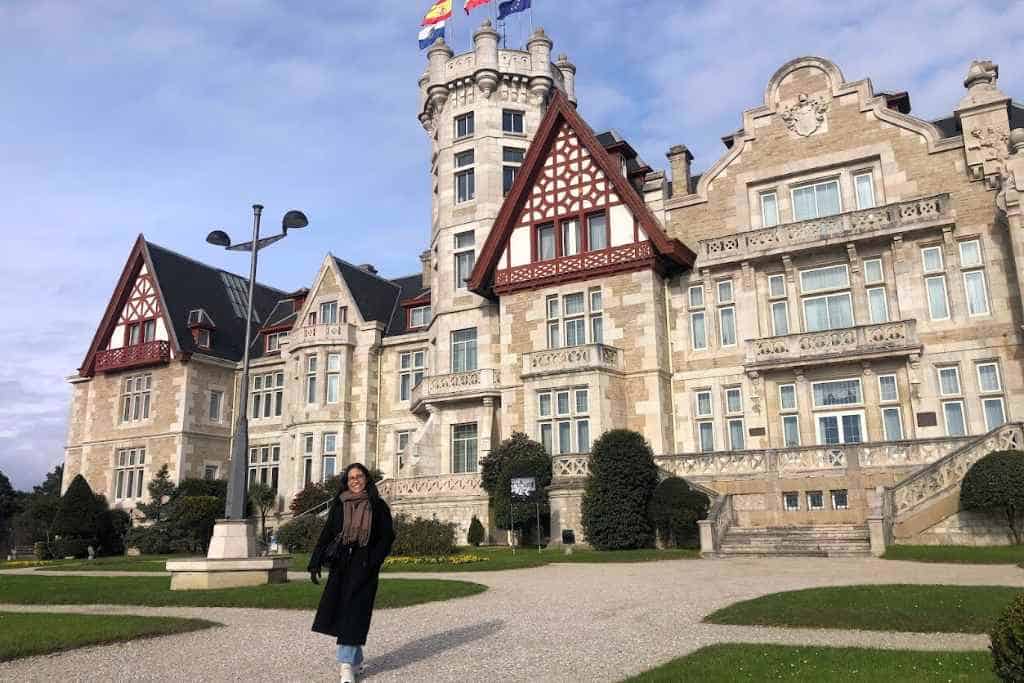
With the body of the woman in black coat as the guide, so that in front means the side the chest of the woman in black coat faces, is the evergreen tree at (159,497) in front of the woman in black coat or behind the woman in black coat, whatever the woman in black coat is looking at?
behind

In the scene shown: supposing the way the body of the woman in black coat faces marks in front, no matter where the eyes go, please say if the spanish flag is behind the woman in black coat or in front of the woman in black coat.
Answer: behind

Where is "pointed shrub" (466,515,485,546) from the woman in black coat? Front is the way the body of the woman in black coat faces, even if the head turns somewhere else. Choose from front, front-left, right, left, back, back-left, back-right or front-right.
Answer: back

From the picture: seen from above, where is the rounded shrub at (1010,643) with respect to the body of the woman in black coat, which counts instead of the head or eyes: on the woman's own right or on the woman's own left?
on the woman's own left

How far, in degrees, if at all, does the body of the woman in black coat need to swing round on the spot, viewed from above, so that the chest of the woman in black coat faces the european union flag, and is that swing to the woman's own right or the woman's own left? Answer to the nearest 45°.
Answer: approximately 180°

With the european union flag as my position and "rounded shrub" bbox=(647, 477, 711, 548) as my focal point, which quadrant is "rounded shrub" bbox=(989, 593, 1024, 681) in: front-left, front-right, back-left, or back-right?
front-right

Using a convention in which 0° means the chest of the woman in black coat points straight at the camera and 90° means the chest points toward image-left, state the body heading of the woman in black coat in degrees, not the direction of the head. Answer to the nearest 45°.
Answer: approximately 0°

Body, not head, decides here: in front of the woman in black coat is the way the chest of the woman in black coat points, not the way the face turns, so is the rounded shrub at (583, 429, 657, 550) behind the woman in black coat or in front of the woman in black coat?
behind

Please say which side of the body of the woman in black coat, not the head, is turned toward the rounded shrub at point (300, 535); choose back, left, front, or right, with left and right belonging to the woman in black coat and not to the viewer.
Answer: back

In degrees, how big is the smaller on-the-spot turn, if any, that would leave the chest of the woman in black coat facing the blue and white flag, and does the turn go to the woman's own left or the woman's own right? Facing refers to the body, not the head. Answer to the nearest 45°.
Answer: approximately 180°

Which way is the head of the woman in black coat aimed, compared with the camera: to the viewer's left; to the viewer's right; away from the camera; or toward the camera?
toward the camera

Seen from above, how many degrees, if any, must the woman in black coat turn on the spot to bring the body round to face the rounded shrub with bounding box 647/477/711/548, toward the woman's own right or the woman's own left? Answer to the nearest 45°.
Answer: approximately 135° to the woman's own left

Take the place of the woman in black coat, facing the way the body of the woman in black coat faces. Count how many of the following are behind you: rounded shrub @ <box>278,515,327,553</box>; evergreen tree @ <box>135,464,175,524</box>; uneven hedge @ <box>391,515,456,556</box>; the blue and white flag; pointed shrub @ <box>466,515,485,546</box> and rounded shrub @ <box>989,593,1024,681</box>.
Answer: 5

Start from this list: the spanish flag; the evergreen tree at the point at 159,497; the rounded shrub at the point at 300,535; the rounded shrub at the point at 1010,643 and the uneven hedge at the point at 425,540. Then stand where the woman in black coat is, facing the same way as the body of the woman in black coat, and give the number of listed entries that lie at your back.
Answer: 4

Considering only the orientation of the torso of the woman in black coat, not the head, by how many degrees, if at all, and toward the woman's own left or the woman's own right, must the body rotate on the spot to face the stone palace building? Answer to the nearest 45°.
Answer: approximately 135° to the woman's own left

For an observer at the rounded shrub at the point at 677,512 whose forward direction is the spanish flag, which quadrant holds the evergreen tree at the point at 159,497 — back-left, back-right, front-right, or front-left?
front-left
